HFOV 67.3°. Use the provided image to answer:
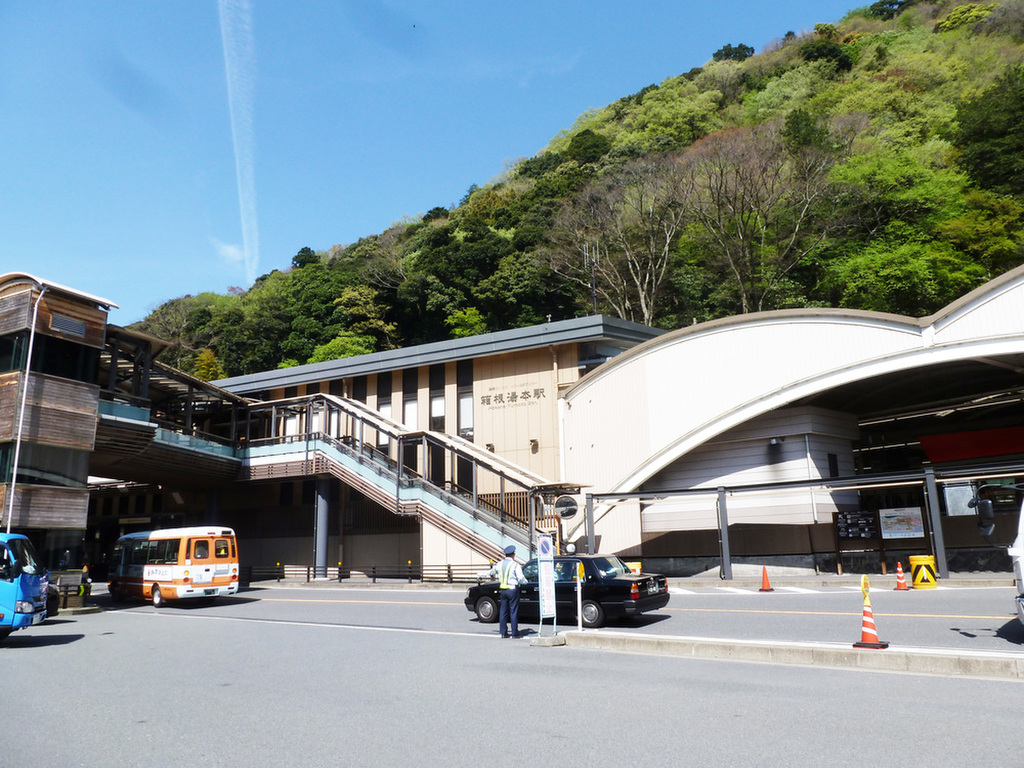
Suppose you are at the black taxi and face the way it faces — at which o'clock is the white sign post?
The white sign post is roughly at 8 o'clock from the black taxi.

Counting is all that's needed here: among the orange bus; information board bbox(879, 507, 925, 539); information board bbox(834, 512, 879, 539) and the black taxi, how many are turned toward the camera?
2

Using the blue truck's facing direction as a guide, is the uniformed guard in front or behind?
in front

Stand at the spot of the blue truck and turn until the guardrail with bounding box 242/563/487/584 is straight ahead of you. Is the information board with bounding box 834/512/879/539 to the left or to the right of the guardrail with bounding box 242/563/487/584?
right

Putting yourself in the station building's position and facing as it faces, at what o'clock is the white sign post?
The white sign post is roughly at 11 o'clock from the station building.

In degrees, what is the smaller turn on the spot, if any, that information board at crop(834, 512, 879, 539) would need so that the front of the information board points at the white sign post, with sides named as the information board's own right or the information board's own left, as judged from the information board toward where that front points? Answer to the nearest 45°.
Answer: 0° — it already faces it

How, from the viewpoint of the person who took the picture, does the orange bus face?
facing away from the viewer and to the left of the viewer

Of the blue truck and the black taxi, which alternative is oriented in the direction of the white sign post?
the blue truck

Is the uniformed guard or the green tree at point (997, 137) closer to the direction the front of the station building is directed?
the uniformed guard

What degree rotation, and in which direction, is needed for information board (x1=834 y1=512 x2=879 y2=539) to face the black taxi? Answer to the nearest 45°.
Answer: approximately 45° to its right

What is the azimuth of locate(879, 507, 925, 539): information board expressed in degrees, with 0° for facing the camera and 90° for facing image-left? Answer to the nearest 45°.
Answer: approximately 0°
